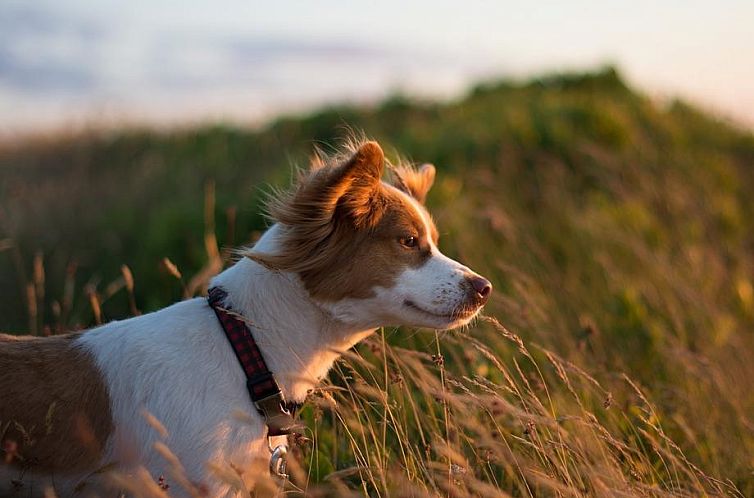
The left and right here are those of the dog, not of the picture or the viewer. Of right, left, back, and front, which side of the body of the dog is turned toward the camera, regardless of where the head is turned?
right
